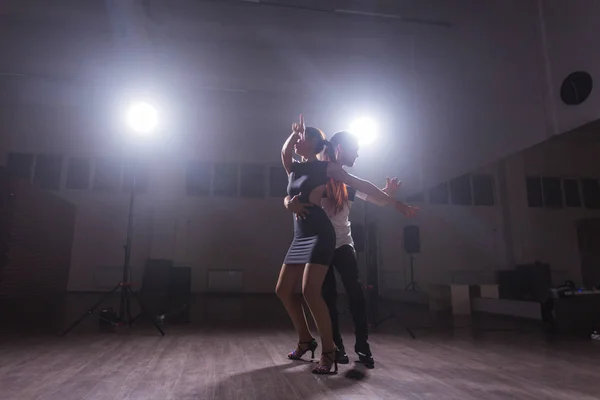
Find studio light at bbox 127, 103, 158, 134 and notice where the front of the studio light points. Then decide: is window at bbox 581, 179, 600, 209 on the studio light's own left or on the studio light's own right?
on the studio light's own left

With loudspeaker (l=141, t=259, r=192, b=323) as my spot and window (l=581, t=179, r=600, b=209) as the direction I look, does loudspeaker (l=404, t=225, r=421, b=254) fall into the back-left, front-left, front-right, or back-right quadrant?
front-left

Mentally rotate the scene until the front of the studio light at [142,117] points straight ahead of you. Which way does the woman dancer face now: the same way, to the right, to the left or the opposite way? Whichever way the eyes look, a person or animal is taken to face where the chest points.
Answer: to the right

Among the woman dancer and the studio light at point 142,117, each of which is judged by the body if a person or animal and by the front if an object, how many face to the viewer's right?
0

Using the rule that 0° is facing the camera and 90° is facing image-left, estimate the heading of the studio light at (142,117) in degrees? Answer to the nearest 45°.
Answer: approximately 0°

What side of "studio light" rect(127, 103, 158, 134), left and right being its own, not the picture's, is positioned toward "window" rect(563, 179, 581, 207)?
left

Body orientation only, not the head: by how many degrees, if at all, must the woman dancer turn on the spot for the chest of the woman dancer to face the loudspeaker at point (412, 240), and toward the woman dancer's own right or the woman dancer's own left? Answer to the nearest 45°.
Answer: approximately 135° to the woman dancer's own right

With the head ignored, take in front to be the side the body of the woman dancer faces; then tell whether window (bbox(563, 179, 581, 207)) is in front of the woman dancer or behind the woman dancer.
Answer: behind

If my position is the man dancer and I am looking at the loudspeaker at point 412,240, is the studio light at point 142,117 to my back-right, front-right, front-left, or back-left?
front-left

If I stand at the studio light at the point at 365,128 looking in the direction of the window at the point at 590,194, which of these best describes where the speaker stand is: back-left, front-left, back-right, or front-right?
front-left

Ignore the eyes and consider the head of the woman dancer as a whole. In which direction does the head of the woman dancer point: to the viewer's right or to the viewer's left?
to the viewer's left

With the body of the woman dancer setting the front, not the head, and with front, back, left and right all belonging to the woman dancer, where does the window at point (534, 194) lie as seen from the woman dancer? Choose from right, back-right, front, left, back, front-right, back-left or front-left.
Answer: back

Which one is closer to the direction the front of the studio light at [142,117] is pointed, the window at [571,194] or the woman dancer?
the woman dancer

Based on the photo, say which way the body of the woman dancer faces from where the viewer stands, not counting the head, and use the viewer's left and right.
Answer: facing the viewer and to the left of the viewer

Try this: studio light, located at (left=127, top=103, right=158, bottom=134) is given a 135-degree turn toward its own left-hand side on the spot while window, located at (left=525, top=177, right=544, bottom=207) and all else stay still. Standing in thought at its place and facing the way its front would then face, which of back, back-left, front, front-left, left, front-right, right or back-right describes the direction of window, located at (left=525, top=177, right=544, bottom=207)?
front-right

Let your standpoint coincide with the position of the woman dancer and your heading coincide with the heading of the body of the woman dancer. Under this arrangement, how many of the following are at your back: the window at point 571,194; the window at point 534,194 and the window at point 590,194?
3
